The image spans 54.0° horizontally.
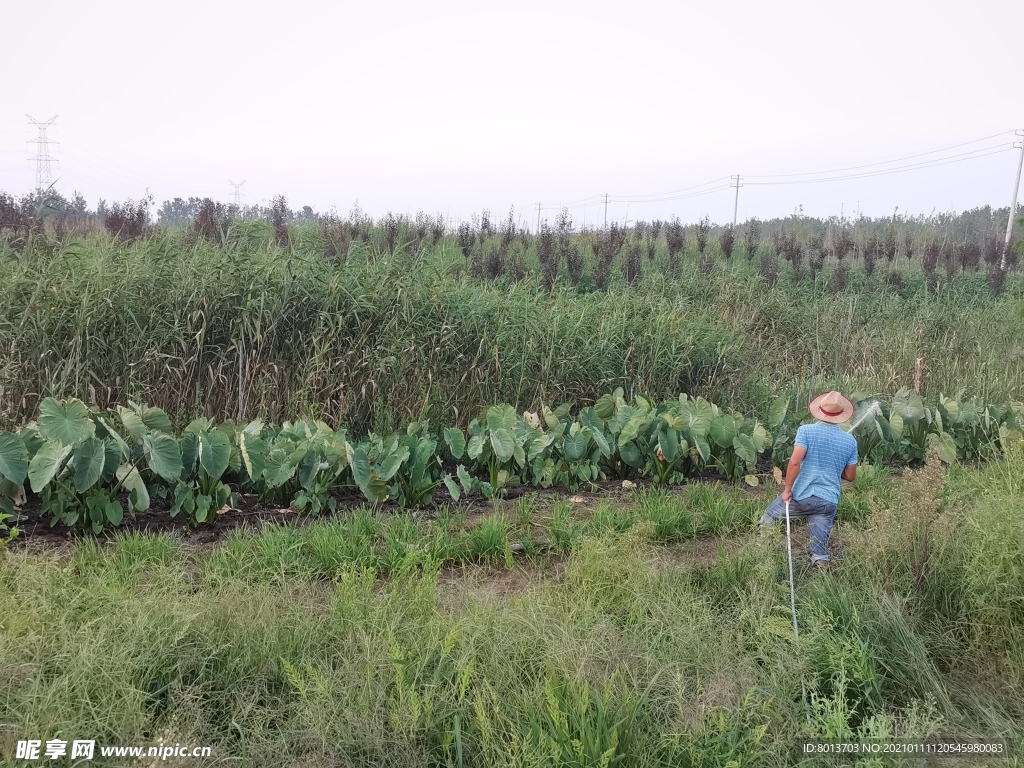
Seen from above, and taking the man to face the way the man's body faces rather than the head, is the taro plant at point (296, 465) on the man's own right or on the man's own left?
on the man's own left

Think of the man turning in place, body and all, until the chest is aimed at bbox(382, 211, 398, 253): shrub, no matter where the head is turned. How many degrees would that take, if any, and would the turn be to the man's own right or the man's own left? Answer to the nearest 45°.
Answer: approximately 45° to the man's own left

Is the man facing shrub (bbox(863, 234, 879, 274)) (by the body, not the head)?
yes

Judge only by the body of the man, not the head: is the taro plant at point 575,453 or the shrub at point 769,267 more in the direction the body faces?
the shrub

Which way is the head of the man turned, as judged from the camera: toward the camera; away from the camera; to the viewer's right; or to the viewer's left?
away from the camera

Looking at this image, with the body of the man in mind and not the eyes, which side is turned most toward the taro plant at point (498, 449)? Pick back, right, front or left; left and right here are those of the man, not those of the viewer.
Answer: left

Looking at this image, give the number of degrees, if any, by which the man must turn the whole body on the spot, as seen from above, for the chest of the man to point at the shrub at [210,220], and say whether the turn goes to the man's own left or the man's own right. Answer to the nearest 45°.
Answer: approximately 45° to the man's own left

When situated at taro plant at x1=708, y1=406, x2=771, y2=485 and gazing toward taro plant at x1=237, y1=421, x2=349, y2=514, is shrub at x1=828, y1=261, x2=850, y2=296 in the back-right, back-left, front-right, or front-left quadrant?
back-right

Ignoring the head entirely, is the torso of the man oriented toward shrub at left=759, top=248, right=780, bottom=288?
yes

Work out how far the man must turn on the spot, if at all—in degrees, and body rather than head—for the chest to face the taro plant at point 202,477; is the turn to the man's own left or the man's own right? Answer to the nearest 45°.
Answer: approximately 90° to the man's own left

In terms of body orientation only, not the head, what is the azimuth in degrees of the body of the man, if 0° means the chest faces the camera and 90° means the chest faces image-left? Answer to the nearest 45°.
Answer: approximately 180°

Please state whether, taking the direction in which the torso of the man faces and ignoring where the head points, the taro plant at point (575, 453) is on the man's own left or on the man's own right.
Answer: on the man's own left
